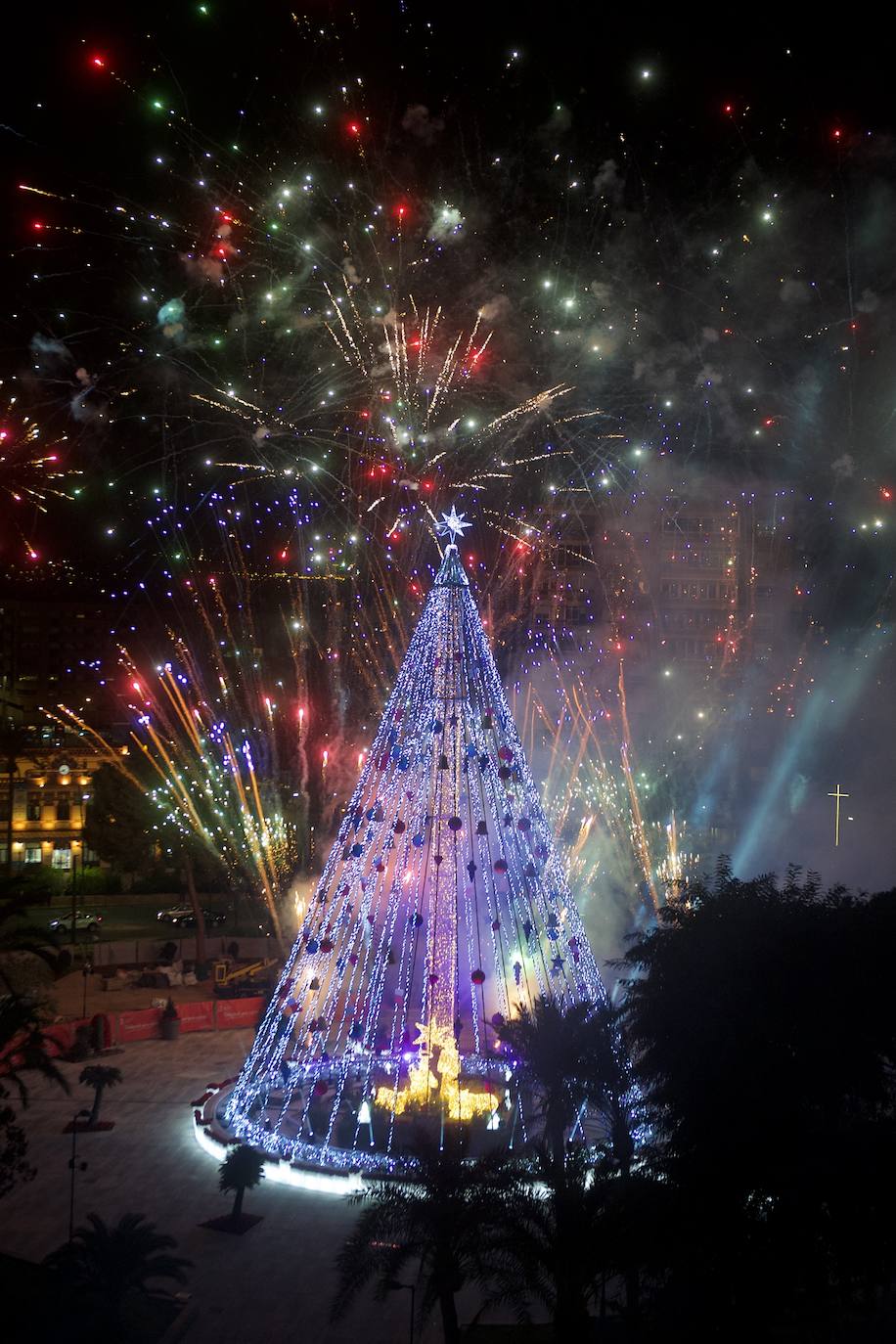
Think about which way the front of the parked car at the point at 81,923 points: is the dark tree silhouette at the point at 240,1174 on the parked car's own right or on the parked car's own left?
on the parked car's own left

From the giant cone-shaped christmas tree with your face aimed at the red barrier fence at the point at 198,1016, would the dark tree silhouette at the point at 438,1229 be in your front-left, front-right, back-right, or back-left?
back-left

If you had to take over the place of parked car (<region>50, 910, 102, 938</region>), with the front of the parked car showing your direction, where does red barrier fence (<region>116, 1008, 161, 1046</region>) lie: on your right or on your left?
on your left

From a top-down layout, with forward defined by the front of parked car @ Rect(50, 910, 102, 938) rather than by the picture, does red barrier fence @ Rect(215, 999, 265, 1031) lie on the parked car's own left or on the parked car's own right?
on the parked car's own left

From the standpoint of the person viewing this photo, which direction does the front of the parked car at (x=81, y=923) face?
facing to the left of the viewer

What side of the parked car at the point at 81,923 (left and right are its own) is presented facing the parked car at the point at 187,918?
back

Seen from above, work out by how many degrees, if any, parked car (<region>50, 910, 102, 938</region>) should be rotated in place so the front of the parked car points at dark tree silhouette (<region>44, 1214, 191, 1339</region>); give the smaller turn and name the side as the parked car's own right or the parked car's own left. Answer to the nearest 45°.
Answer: approximately 90° to the parked car's own left

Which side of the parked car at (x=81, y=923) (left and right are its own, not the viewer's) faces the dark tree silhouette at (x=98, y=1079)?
left

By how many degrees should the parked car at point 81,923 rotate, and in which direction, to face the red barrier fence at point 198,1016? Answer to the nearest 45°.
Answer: approximately 90° to its left
